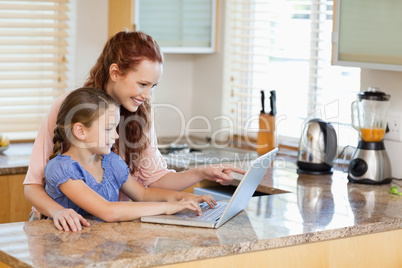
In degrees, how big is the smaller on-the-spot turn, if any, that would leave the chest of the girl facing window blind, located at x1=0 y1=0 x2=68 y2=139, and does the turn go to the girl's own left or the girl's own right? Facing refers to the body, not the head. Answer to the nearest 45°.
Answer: approximately 135° to the girl's own left

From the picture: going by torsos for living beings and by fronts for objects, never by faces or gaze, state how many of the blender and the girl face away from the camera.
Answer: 0

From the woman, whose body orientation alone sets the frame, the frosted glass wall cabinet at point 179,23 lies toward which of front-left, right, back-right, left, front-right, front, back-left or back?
back-left

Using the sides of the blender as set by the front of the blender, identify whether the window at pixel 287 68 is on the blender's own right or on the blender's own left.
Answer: on the blender's own right

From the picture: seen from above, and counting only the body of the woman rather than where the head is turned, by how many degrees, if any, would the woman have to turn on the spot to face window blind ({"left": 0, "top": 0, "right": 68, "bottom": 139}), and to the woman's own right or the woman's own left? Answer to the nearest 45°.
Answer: approximately 135° to the woman's own left

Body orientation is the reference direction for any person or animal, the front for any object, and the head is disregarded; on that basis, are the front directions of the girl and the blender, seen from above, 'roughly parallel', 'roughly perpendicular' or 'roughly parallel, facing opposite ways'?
roughly perpendicular

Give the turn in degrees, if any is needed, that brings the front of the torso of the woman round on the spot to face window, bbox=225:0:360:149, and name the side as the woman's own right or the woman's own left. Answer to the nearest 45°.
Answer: approximately 90° to the woman's own left

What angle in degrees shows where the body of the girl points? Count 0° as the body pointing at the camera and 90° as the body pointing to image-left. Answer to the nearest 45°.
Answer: approximately 315°

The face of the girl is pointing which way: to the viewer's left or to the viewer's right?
to the viewer's right

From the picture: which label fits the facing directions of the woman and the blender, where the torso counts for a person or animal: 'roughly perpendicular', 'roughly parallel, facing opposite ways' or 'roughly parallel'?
roughly perpendicular

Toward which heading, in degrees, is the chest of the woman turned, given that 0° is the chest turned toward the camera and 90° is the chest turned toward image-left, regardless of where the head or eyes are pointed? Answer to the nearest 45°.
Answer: approximately 315°

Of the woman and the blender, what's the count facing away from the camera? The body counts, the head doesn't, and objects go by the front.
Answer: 0

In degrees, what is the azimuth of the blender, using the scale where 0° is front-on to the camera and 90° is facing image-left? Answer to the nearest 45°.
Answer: approximately 45°
